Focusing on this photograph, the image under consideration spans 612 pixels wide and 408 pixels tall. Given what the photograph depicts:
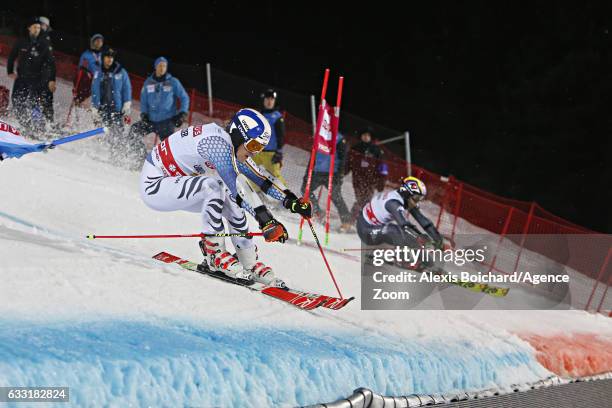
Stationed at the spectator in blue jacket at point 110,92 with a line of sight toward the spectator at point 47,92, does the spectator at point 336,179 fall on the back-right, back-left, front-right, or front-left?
back-right

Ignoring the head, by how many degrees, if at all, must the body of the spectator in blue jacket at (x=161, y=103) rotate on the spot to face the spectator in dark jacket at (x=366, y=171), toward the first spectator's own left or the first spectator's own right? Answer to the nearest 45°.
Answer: approximately 135° to the first spectator's own left

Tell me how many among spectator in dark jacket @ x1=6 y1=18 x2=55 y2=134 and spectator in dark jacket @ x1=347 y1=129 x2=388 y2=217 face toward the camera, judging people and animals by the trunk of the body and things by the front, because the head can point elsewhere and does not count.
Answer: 2

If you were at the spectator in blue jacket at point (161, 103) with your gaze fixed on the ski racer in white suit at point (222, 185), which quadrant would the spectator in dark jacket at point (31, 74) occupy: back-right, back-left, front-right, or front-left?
back-right

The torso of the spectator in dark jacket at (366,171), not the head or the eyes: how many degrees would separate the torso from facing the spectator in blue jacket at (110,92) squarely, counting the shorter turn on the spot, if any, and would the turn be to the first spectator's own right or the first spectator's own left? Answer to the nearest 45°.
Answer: approximately 45° to the first spectator's own right
